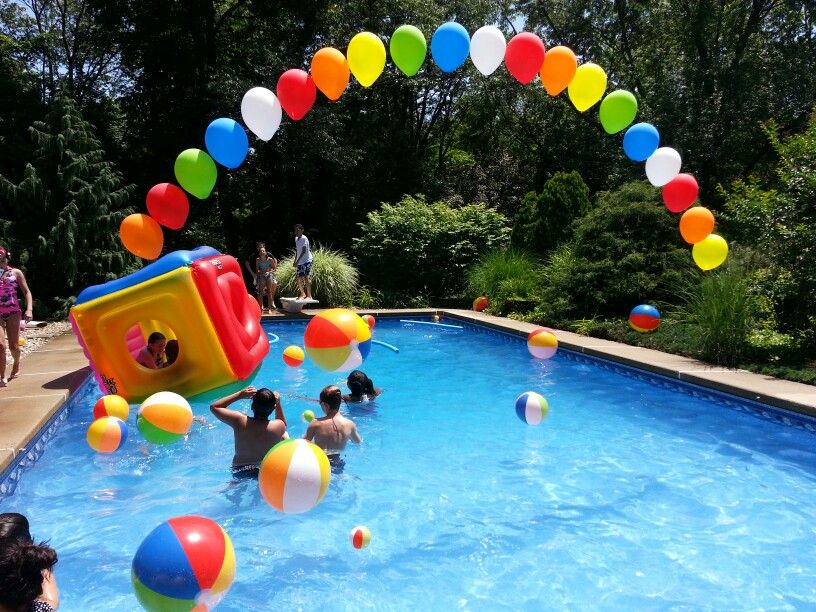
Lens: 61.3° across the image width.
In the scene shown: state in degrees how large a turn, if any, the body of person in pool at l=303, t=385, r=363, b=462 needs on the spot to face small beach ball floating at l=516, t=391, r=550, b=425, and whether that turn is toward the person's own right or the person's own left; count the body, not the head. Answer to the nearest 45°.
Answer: approximately 90° to the person's own right

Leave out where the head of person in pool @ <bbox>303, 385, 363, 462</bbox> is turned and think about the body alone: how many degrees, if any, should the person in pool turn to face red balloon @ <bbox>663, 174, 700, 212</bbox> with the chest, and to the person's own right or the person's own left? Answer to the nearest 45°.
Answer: approximately 45° to the person's own right

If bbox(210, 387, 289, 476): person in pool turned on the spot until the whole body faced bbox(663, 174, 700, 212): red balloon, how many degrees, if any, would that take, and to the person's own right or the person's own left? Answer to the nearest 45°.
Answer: approximately 90° to the person's own right

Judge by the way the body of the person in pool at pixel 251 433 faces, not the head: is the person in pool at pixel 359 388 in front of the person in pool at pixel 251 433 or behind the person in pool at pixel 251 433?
in front

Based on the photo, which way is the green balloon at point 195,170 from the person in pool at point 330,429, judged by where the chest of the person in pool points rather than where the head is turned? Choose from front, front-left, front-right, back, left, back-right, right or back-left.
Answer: front-left

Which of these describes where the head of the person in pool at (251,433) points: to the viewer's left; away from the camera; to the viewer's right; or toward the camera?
away from the camera

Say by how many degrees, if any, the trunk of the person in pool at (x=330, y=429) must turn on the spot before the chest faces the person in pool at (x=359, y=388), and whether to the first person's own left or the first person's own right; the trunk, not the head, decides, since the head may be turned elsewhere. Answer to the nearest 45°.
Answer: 0° — they already face them

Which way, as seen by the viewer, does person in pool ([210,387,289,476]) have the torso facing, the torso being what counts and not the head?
away from the camera

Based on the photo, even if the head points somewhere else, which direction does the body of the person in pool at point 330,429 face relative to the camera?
away from the camera
